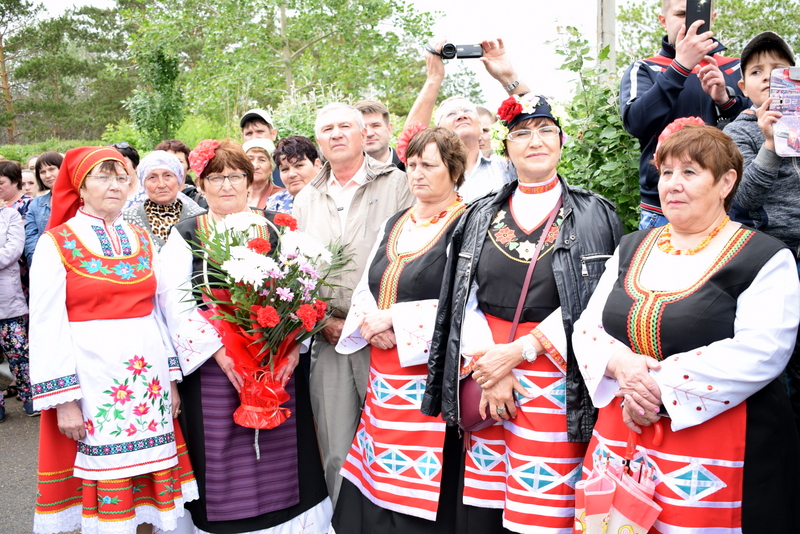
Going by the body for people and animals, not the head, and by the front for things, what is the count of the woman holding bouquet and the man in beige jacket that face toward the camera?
2

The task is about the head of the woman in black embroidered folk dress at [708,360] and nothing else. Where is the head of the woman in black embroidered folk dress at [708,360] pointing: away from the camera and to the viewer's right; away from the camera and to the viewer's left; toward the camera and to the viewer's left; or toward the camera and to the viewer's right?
toward the camera and to the viewer's left

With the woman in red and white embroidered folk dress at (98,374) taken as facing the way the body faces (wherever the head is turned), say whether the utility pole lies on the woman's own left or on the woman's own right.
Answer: on the woman's own left

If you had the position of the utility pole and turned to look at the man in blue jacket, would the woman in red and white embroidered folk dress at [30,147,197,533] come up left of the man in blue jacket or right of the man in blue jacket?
right

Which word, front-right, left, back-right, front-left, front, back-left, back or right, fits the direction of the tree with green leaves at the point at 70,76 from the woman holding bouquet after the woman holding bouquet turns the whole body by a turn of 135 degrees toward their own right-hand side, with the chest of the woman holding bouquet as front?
front-right

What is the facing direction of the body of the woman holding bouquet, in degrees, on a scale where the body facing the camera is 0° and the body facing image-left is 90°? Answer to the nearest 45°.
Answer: approximately 0°

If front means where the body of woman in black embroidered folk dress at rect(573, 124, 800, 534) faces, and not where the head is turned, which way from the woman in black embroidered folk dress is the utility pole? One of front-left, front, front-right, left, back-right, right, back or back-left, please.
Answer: back-right

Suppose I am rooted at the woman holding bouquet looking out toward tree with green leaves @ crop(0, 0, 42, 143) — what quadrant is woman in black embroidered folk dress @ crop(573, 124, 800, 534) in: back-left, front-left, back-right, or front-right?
back-right

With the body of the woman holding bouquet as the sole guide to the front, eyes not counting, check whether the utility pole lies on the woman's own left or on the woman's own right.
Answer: on the woman's own left

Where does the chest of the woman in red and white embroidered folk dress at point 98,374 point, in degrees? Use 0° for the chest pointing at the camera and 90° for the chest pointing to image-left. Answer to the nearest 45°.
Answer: approximately 315°

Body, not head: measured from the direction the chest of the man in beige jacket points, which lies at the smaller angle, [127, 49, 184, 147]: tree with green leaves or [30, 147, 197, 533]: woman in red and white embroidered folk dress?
the woman in red and white embroidered folk dress
